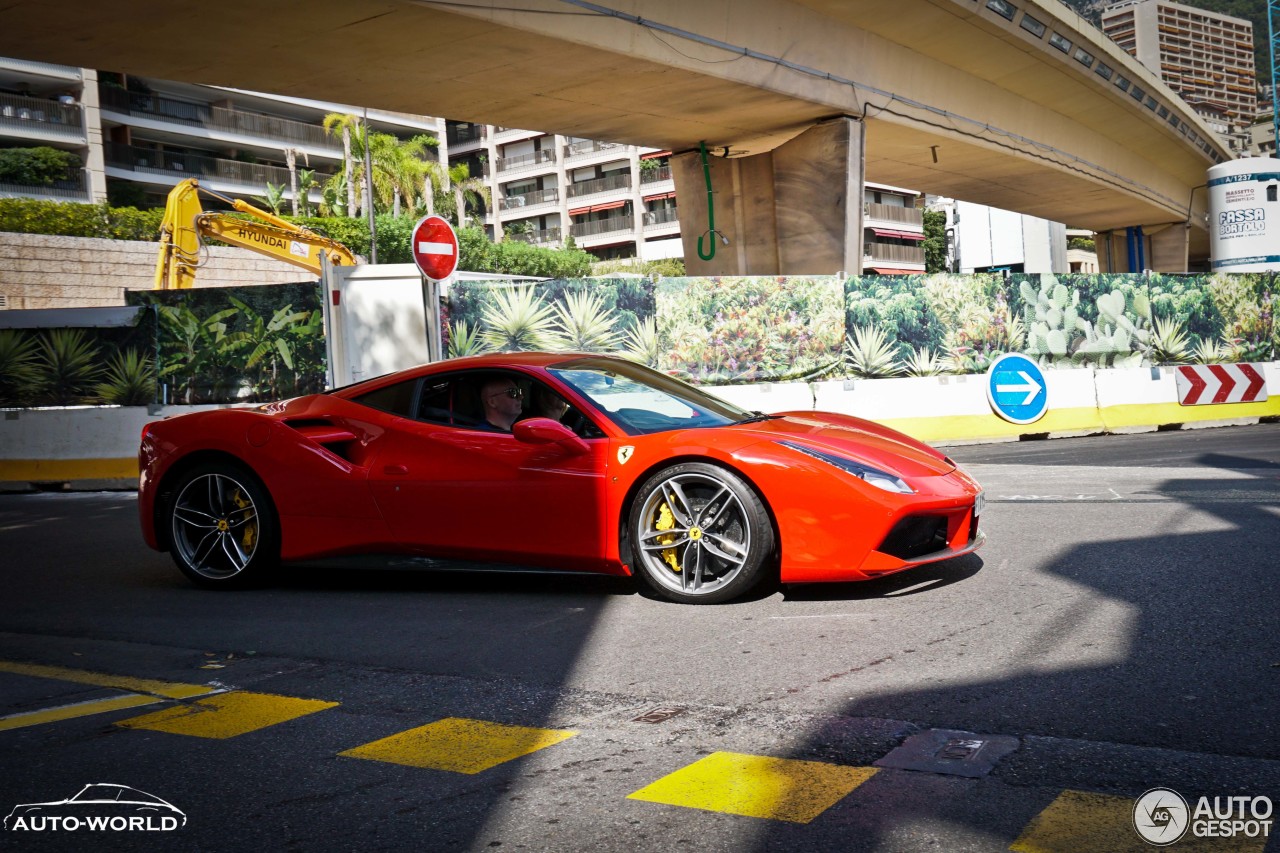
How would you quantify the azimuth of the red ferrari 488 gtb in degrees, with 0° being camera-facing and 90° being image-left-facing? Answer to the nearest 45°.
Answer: approximately 270°

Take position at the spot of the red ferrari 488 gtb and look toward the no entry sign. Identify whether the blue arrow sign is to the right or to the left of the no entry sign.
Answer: right

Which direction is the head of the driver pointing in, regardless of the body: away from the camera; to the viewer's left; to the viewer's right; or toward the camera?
to the viewer's right

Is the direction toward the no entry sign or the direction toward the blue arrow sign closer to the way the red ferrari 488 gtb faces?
the blue arrow sign

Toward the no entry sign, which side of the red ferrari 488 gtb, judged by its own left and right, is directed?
left

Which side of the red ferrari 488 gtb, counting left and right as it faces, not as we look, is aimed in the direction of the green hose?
left
